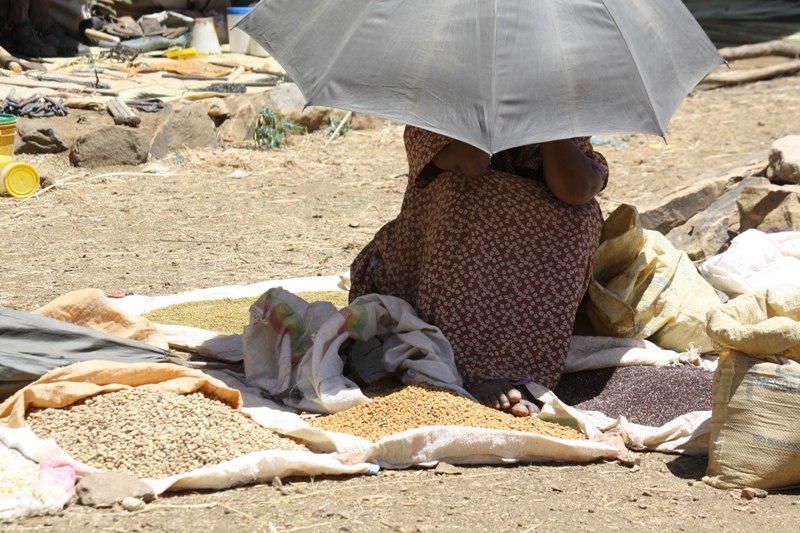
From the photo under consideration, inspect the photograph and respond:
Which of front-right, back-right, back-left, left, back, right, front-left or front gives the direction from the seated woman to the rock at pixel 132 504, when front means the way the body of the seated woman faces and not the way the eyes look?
right

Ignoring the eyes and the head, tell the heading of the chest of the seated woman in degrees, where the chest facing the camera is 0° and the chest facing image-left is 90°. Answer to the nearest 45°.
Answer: approximately 315°

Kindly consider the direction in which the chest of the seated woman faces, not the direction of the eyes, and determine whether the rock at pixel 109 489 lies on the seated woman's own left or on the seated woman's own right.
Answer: on the seated woman's own right

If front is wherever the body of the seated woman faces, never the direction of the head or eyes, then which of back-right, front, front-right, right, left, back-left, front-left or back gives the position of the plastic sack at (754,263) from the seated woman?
left

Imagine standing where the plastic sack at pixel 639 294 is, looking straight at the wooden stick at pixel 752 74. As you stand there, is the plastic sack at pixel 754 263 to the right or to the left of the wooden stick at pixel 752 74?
right

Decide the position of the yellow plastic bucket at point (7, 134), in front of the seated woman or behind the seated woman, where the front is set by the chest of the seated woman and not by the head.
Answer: behind

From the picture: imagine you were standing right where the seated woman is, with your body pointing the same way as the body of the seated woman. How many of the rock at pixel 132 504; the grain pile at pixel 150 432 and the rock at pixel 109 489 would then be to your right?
3

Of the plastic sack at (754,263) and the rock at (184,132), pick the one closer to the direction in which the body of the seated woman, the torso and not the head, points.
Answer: the plastic sack

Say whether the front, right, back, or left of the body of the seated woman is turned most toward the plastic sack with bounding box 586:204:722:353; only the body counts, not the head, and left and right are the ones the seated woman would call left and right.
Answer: left
